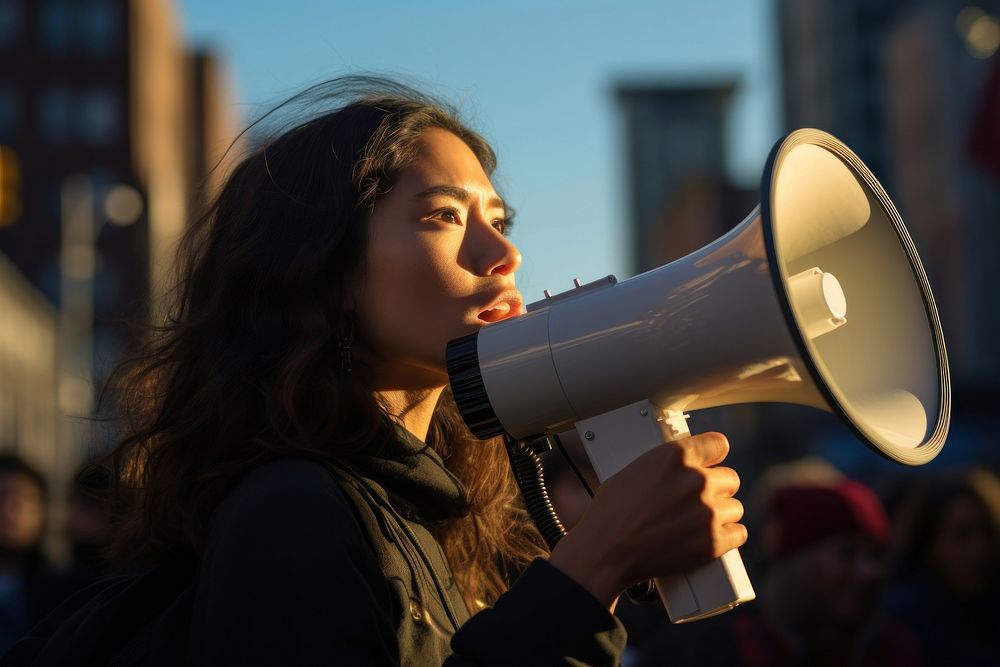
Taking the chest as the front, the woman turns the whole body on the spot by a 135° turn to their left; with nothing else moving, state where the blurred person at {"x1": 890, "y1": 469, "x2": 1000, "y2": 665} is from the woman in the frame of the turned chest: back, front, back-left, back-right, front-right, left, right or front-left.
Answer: front-right

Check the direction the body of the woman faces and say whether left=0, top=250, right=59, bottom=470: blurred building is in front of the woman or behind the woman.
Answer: behind

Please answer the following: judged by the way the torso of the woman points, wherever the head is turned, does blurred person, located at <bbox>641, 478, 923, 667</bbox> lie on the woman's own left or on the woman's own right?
on the woman's own left

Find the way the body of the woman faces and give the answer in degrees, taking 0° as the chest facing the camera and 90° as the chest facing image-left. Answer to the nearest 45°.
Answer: approximately 315°

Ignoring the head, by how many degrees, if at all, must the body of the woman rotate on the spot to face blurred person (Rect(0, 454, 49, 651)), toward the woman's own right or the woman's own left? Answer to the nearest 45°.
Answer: approximately 180°
